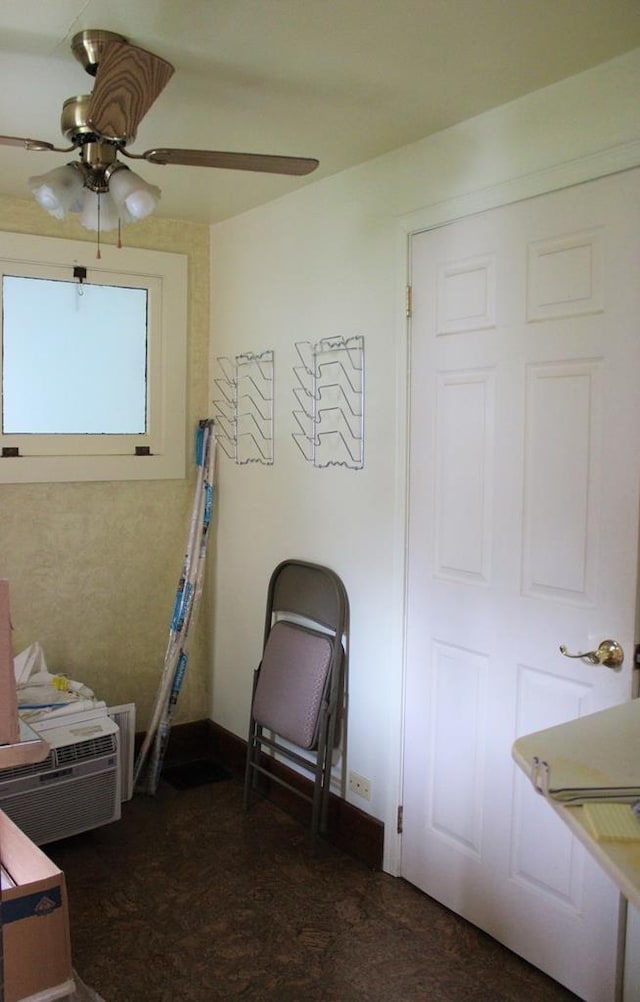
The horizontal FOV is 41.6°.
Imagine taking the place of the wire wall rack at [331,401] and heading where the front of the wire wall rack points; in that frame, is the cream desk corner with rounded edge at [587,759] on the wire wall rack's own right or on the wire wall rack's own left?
on the wire wall rack's own left

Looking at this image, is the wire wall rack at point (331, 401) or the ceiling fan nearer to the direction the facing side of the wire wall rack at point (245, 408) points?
the ceiling fan

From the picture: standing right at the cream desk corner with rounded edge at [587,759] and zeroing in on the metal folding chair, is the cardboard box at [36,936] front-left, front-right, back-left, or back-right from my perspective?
front-left

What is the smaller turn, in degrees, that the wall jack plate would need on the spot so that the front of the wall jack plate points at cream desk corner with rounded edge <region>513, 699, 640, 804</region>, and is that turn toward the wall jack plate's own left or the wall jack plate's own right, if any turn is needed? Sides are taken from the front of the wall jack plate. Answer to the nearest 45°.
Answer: approximately 45° to the wall jack plate's own left

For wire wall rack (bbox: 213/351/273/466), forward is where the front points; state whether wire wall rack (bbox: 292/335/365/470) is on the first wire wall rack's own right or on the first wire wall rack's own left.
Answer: on the first wire wall rack's own left

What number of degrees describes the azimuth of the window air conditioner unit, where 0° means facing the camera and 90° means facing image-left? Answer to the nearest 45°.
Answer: approximately 315°

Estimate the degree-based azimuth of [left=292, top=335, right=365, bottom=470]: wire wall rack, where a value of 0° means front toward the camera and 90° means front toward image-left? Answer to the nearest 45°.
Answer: approximately 45°

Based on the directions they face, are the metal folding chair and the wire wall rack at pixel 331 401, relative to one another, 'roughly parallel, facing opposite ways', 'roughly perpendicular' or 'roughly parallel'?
roughly parallel

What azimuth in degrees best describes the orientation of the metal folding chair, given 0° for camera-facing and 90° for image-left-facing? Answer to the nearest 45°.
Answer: approximately 45°

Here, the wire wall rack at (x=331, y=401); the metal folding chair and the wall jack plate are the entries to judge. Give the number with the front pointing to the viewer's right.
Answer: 0

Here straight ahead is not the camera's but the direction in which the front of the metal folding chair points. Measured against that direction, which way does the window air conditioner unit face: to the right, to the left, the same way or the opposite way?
to the left
